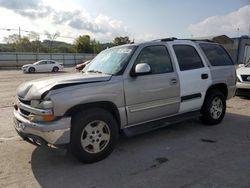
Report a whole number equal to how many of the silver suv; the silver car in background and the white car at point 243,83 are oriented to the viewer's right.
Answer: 0

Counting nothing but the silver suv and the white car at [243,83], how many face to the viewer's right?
0

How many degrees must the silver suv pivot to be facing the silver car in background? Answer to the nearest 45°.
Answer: approximately 135° to its right

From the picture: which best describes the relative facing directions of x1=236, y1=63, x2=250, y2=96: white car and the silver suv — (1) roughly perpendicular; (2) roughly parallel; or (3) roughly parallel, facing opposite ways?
roughly parallel

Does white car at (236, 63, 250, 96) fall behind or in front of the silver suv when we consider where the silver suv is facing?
behind

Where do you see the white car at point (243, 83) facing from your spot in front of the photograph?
facing the viewer and to the left of the viewer

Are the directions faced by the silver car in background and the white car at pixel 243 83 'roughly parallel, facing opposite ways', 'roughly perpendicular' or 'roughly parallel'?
roughly parallel

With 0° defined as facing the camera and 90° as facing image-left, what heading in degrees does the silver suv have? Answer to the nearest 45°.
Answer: approximately 45°

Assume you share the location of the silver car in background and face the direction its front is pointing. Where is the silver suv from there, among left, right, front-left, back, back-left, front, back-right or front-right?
left

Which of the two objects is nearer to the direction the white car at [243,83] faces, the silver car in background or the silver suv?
the silver suv
